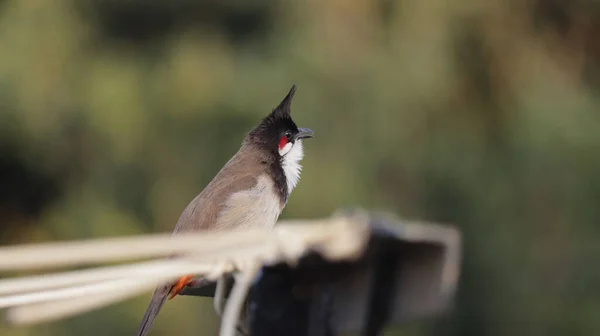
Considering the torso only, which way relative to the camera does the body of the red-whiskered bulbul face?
to the viewer's right
